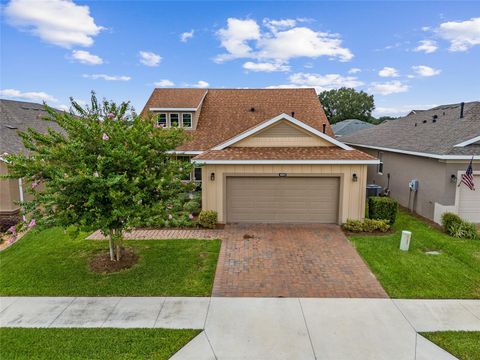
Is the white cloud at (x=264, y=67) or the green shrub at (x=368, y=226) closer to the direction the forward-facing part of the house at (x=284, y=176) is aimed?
the green shrub

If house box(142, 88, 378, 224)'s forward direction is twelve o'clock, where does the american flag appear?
The american flag is roughly at 9 o'clock from the house.

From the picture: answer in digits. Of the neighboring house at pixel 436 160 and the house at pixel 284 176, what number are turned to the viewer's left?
0

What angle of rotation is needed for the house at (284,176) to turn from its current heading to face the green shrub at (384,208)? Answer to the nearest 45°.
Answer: approximately 90° to its left

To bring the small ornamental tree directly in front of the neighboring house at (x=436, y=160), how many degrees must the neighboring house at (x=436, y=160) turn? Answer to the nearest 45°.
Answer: approximately 90° to its right

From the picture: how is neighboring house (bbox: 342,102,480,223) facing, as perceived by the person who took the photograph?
facing the viewer and to the right of the viewer

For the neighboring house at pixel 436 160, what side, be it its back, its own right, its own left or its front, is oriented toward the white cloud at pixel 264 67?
back

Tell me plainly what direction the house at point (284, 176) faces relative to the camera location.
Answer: facing the viewer

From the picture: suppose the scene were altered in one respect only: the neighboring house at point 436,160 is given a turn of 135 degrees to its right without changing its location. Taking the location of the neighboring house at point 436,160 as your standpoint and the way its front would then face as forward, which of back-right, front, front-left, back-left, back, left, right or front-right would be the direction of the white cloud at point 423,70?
right

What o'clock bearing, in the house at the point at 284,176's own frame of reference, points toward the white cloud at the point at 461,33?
The white cloud is roughly at 8 o'clock from the house.

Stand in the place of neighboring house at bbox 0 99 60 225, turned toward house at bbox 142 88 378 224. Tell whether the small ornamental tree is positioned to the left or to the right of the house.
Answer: right

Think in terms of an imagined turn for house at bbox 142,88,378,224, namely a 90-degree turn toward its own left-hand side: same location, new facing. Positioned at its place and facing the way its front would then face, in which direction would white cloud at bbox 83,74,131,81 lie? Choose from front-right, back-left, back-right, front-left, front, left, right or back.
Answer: back-left

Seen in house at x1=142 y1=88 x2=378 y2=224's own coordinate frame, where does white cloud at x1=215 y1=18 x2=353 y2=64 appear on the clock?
The white cloud is roughly at 6 o'clock from the house.

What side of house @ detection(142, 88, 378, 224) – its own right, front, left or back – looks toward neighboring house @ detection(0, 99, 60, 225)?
right
